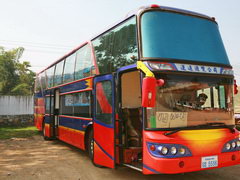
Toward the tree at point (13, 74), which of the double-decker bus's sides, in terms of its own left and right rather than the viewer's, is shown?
back

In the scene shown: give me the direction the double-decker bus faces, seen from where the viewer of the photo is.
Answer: facing the viewer and to the right of the viewer
